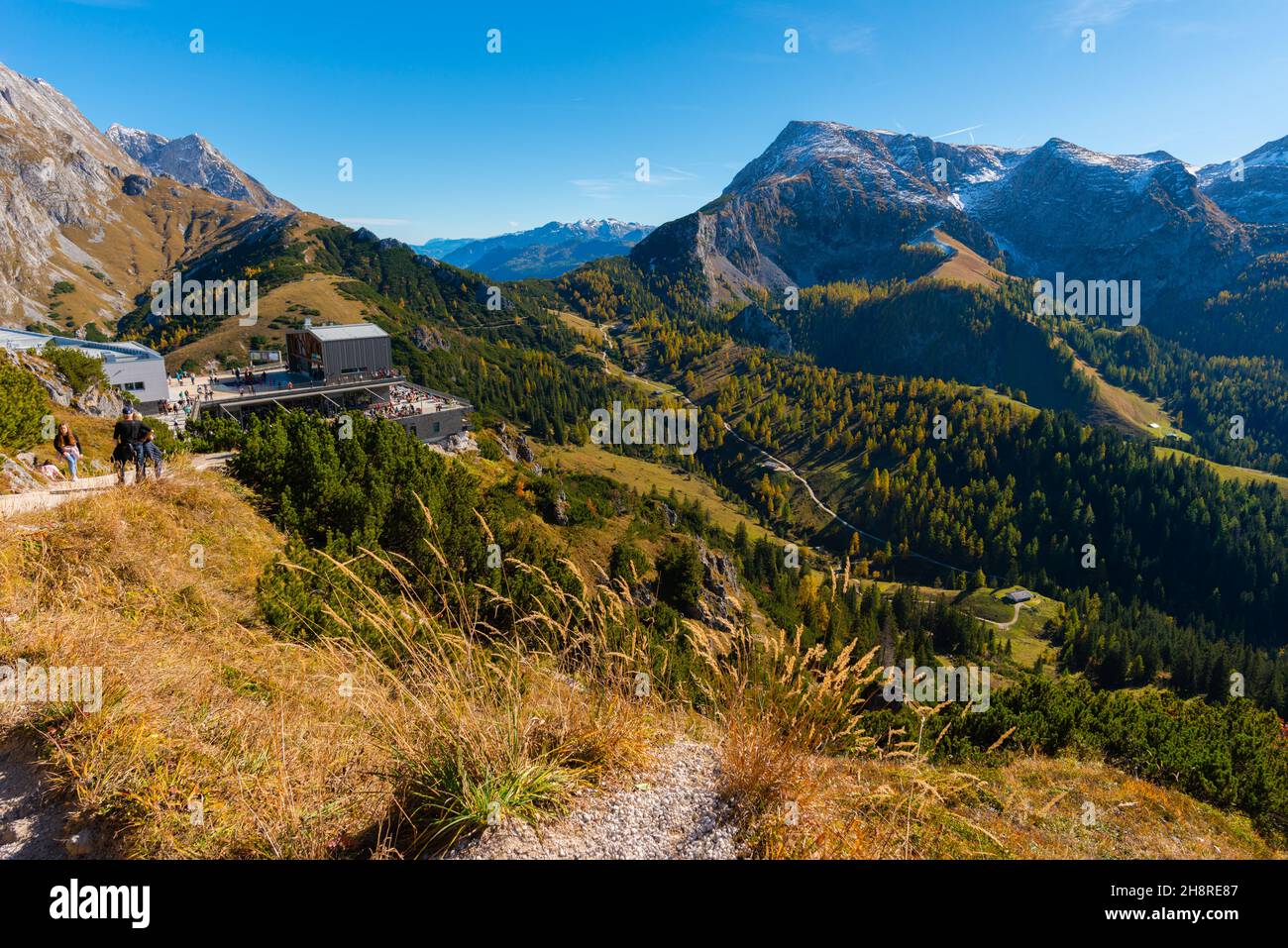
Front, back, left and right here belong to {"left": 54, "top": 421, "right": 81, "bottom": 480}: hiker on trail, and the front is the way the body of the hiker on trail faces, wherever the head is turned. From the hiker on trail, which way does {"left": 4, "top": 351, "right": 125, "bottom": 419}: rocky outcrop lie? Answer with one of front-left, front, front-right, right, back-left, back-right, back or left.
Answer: back

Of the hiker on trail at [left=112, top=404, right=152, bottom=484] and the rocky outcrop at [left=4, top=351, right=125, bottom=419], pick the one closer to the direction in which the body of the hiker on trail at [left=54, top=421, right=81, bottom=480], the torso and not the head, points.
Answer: the hiker on trail

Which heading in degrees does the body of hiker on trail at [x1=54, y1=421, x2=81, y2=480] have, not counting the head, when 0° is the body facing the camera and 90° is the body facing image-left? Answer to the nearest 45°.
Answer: approximately 0°
